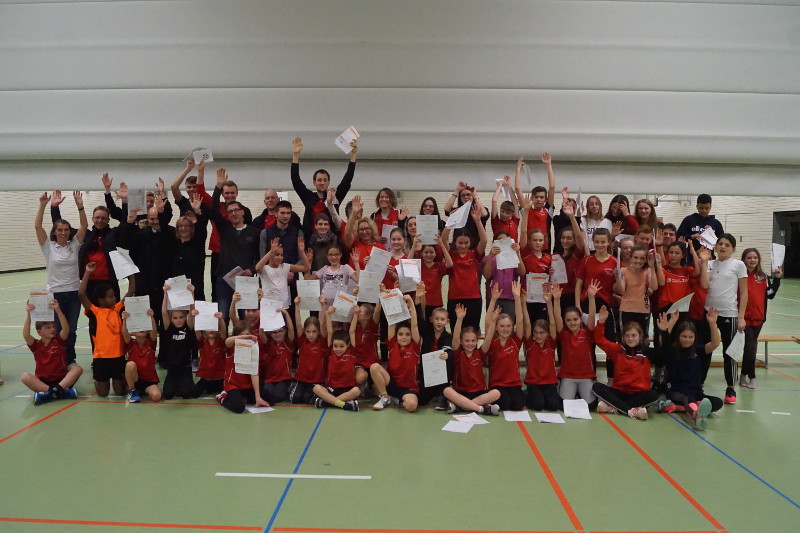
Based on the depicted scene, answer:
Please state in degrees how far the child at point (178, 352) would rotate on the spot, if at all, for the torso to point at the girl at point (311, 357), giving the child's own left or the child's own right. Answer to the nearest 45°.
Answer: approximately 45° to the child's own left

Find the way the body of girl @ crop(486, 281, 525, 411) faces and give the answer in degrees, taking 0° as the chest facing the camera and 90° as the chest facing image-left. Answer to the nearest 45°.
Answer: approximately 0°

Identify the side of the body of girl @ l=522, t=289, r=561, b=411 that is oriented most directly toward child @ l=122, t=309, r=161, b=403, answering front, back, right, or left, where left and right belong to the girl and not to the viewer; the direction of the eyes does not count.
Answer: right

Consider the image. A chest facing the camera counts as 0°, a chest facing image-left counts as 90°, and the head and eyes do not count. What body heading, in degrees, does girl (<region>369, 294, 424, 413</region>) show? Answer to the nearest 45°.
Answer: approximately 0°

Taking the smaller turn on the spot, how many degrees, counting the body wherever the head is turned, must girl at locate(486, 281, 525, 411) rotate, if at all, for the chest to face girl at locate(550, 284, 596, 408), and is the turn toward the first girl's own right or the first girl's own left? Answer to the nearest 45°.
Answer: approximately 90° to the first girl's own left

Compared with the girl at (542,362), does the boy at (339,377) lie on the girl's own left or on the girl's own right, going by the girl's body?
on the girl's own right

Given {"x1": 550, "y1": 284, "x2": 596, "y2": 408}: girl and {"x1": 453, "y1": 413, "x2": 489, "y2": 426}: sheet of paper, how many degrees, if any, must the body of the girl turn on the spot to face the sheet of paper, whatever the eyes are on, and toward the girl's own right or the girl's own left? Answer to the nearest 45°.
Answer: approximately 45° to the girl's own right

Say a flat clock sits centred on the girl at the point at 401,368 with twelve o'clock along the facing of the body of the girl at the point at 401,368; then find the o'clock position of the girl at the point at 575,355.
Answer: the girl at the point at 575,355 is roughly at 9 o'clock from the girl at the point at 401,368.

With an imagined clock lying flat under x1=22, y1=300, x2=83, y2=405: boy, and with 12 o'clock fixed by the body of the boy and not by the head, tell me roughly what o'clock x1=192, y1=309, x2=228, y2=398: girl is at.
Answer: The girl is roughly at 10 o'clock from the boy.
